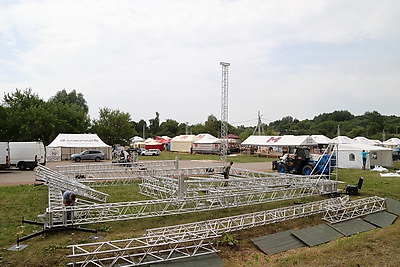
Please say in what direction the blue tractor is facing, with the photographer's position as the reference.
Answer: facing to the left of the viewer

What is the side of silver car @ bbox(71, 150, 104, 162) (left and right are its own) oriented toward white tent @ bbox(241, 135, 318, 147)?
back

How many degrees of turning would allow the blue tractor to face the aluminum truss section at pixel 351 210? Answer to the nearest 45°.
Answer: approximately 90° to its left

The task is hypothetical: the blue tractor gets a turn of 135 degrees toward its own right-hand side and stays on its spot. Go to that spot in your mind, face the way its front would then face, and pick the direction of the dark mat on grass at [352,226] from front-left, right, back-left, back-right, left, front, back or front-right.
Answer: back-right

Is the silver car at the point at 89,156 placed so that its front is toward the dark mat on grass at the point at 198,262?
no

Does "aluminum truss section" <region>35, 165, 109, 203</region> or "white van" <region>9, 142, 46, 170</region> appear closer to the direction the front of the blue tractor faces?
the white van

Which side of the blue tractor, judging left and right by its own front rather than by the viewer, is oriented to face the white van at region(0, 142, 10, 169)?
front

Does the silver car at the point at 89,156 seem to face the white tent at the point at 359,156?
no

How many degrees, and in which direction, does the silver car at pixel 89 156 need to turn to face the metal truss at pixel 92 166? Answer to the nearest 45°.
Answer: approximately 90° to its left

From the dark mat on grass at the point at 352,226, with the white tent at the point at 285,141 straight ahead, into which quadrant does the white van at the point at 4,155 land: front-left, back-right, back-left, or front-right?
front-left

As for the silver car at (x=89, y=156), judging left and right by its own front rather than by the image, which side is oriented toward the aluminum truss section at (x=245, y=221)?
left

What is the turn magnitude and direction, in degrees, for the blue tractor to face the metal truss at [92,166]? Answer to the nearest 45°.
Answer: approximately 45° to its left

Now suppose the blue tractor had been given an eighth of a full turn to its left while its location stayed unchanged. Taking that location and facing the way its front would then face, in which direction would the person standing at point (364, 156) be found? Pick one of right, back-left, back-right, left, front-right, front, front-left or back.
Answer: back

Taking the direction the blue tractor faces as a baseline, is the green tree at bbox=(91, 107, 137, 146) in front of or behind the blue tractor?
in front

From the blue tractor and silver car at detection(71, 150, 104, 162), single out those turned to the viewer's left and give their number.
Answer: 2

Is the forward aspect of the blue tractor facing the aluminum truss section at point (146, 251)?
no

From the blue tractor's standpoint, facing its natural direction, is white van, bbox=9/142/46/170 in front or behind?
in front

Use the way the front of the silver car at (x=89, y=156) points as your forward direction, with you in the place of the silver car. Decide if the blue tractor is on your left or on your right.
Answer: on your left

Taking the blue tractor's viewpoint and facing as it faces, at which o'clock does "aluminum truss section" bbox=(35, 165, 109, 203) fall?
The aluminum truss section is roughly at 10 o'clock from the blue tractor.

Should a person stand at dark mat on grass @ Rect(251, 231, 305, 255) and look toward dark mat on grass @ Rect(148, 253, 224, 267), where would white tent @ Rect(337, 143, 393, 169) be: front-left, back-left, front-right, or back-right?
back-right

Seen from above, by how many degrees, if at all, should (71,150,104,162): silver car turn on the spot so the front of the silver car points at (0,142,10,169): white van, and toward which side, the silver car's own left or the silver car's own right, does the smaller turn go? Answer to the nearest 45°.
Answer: approximately 45° to the silver car's own left

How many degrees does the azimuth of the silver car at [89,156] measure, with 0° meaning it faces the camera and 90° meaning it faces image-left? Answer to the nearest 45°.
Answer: approximately 90°
